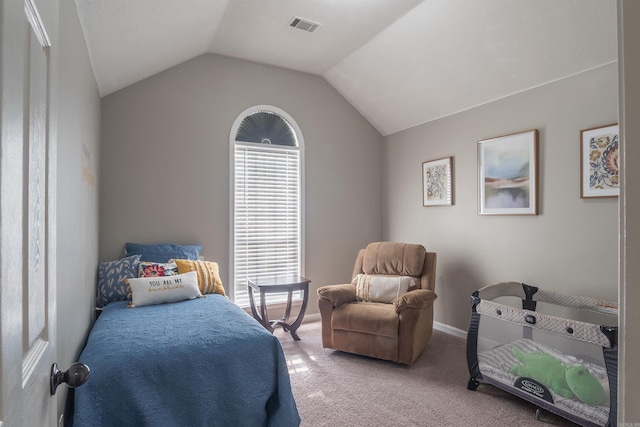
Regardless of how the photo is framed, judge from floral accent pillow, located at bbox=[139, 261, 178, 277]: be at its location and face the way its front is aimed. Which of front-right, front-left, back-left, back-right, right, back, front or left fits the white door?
front

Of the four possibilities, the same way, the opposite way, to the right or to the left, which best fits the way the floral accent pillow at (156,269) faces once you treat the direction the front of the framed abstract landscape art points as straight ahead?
to the left

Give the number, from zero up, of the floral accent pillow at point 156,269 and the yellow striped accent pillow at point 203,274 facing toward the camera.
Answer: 2

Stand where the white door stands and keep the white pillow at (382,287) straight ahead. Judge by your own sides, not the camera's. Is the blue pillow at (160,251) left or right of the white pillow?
left

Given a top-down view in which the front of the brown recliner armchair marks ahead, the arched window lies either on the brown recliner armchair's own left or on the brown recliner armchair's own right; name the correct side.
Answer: on the brown recliner armchair's own right

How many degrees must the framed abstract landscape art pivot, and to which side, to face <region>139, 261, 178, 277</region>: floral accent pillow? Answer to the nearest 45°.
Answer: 0° — it already faces it

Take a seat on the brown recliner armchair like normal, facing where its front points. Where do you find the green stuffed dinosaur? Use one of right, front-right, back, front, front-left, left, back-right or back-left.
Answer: left

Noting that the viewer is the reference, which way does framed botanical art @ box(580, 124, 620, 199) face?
facing the viewer and to the left of the viewer

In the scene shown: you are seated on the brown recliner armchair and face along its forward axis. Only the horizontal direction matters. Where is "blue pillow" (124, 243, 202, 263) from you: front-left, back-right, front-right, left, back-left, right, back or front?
front-right

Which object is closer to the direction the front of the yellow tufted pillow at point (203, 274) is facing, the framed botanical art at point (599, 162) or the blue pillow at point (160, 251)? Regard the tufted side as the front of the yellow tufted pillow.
the framed botanical art

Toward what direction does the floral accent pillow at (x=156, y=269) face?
toward the camera
